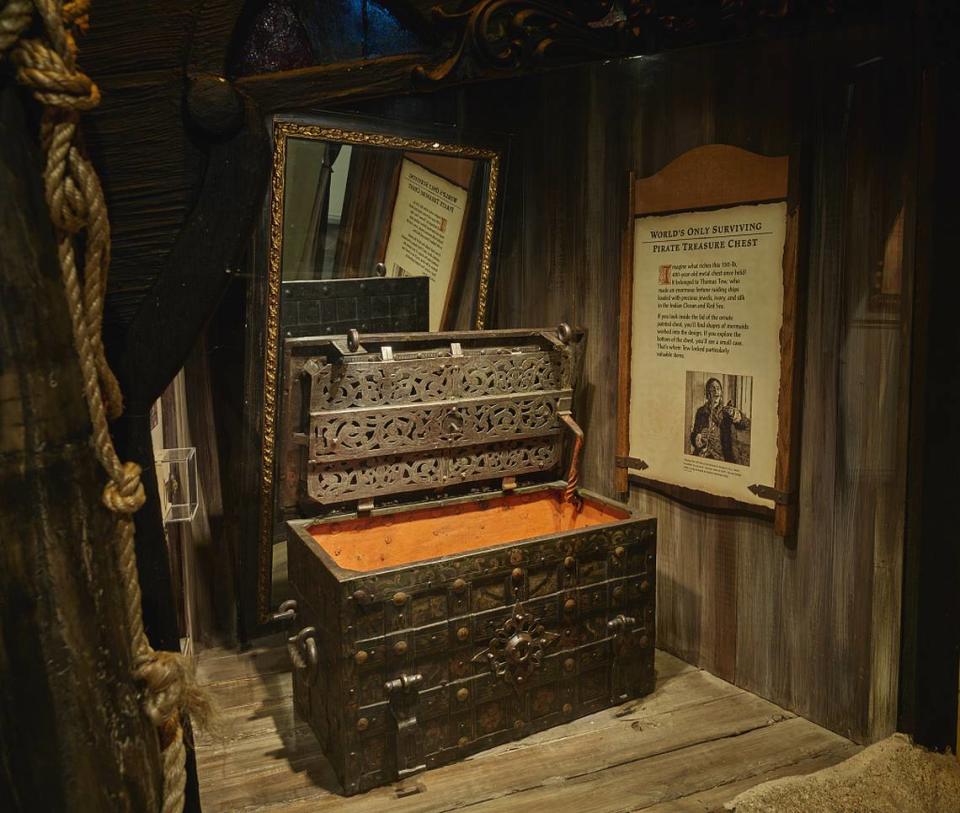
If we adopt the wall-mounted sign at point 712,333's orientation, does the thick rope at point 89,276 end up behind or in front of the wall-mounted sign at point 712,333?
in front

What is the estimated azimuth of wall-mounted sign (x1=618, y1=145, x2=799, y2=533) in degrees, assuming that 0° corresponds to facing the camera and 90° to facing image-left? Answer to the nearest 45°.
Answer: approximately 45°

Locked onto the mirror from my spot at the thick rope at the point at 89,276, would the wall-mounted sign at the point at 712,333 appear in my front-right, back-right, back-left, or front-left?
front-right

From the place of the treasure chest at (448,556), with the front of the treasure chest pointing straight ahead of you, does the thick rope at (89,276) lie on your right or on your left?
on your right

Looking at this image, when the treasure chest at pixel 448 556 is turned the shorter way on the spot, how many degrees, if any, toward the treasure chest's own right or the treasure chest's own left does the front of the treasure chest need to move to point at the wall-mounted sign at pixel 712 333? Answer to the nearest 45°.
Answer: approximately 45° to the treasure chest's own left

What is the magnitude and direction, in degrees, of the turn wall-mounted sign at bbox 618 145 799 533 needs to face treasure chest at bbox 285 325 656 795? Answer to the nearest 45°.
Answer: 0° — it already faces it

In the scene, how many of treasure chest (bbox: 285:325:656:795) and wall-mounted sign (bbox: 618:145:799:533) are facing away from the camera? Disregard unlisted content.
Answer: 0

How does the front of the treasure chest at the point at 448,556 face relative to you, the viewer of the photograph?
facing the viewer and to the right of the viewer
